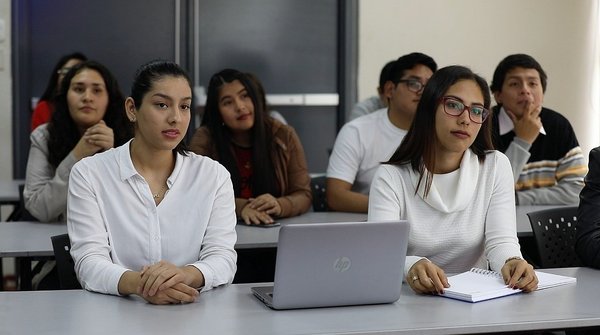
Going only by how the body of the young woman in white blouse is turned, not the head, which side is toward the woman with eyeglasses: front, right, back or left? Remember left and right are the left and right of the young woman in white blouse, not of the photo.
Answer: left

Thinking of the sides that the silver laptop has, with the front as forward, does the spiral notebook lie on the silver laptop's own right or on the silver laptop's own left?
on the silver laptop's own right

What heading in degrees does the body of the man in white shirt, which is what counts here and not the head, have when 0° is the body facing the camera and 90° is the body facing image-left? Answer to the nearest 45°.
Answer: approximately 315°

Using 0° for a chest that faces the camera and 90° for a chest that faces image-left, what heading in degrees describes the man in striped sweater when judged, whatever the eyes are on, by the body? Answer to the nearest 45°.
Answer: approximately 45°

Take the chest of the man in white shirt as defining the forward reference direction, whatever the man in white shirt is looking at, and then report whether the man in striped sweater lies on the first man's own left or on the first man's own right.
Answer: on the first man's own left

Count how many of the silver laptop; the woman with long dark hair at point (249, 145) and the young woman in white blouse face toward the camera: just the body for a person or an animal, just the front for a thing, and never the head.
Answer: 2

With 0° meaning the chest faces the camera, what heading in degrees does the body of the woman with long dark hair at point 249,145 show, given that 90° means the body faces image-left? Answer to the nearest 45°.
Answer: approximately 0°

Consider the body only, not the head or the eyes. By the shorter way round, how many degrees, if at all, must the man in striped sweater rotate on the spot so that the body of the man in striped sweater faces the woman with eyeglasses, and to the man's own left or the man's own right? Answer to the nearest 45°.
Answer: approximately 45° to the man's own left
